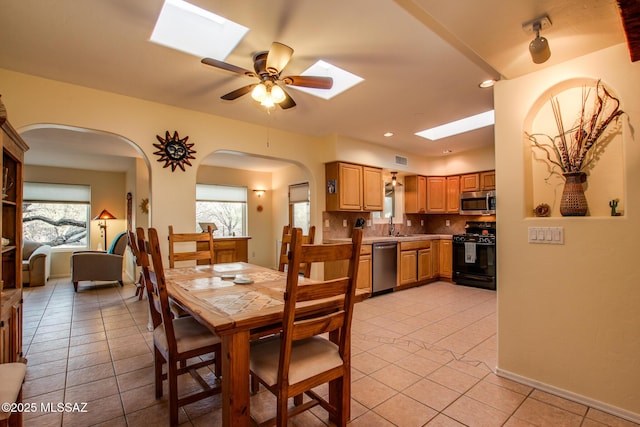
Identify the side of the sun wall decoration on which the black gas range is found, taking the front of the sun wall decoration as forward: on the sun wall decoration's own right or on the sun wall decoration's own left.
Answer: on the sun wall decoration's own left

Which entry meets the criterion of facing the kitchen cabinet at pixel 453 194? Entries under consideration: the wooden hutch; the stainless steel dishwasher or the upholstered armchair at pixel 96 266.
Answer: the wooden hutch

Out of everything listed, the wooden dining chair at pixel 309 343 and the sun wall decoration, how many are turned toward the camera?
1

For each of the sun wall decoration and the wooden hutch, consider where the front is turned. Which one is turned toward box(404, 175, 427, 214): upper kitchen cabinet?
the wooden hutch

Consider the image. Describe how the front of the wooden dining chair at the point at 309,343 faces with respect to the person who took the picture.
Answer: facing away from the viewer and to the left of the viewer

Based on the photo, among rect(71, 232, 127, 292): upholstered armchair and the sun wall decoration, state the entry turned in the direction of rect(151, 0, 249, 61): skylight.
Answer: the sun wall decoration

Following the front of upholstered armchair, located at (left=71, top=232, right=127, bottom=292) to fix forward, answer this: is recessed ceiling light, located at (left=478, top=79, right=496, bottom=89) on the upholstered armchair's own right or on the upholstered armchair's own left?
on the upholstered armchair's own left

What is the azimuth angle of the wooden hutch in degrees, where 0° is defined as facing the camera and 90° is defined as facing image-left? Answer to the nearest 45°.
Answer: approximately 270°

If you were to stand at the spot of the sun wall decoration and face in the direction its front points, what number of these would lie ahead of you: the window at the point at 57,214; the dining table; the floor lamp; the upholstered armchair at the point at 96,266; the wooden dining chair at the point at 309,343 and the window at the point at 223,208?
2

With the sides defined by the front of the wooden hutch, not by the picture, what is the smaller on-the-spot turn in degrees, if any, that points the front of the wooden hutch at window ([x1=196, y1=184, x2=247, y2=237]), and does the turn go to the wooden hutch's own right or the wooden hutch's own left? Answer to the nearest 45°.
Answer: approximately 45° to the wooden hutch's own left

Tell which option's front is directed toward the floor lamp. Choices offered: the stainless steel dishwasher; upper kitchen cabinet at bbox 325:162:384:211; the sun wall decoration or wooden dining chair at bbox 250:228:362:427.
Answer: the wooden dining chair

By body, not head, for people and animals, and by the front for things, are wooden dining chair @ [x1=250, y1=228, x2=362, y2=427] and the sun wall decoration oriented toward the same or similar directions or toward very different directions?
very different directions

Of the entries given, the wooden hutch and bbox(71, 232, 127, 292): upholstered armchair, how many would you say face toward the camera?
0
